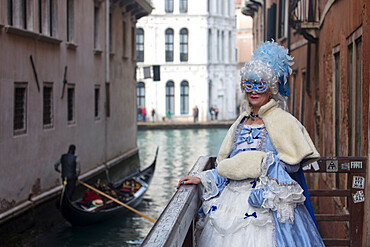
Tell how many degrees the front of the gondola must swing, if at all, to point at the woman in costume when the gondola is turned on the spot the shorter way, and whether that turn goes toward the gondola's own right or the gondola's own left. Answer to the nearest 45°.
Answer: approximately 135° to the gondola's own right

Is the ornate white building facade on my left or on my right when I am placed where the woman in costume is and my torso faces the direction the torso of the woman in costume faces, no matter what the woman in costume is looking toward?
on my right

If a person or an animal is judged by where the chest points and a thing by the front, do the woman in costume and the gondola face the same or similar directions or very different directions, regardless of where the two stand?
very different directions

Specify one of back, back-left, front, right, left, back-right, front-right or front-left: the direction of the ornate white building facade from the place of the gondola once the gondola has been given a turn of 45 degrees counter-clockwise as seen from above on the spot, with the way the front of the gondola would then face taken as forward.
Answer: front

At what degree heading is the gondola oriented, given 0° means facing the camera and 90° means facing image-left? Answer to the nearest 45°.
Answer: approximately 225°

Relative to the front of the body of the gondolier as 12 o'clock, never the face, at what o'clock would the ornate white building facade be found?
The ornate white building facade is roughly at 11 o'clock from the gondolier.

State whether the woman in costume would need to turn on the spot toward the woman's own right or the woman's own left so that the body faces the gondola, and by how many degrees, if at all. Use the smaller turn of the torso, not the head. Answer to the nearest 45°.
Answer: approximately 135° to the woman's own right

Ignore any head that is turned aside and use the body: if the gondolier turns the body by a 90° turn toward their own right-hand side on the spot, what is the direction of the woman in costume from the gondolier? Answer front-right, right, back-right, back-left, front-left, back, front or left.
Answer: front-right
